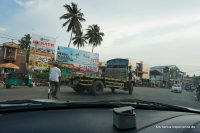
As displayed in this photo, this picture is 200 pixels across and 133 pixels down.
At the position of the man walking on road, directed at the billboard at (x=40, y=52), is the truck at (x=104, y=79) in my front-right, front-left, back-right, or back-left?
front-right

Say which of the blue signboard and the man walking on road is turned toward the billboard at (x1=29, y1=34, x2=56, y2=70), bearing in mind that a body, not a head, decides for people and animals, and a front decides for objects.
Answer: the man walking on road

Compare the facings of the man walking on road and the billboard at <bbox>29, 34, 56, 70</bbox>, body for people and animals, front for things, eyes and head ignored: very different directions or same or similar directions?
very different directions

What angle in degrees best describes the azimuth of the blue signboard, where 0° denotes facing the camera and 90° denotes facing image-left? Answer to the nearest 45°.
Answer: approximately 315°

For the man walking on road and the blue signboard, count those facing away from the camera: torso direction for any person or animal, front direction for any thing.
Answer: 1

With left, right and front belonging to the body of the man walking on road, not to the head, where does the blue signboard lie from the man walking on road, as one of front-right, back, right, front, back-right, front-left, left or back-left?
front

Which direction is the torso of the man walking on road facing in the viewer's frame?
away from the camera

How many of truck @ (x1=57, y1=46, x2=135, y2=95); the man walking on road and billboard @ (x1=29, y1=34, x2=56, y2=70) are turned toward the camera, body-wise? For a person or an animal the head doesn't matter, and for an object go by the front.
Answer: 1

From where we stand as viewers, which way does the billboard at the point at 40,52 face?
facing the viewer

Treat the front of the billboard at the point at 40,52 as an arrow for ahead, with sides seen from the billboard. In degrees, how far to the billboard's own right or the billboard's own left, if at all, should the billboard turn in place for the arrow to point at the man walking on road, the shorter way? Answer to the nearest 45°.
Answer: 0° — it already faces them

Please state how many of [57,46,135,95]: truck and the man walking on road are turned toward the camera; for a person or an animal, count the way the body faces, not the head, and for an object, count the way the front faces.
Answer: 0

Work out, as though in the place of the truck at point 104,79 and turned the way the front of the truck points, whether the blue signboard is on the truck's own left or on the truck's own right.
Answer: on the truck's own left

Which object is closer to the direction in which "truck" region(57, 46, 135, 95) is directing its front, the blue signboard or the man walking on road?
the blue signboard
